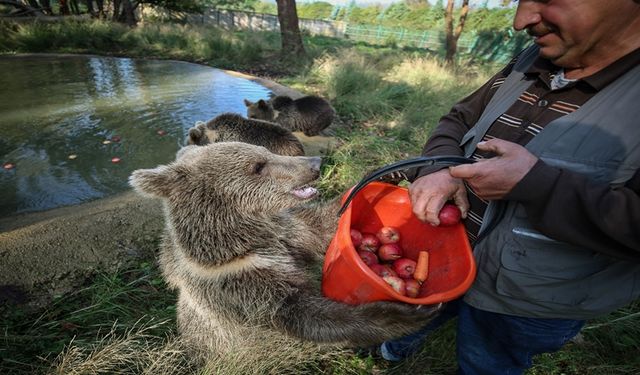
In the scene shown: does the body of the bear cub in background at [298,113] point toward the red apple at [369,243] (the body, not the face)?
no

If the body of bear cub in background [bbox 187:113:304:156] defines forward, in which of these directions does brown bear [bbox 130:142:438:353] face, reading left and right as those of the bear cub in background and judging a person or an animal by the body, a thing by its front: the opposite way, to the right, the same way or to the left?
the opposite way

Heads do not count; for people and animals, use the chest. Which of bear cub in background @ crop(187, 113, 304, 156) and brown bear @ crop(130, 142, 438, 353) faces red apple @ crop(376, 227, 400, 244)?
the brown bear

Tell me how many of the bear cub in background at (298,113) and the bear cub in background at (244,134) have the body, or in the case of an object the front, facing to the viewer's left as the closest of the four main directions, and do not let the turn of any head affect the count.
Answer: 2

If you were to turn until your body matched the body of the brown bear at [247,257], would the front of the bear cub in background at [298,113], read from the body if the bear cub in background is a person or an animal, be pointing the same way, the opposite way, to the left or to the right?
the opposite way

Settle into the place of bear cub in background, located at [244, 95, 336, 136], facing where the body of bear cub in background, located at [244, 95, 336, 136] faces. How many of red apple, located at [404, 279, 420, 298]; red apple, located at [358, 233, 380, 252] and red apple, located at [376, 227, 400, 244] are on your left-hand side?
3

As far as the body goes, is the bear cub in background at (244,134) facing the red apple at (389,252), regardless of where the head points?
no

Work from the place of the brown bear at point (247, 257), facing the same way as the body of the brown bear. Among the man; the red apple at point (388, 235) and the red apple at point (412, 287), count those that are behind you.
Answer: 0

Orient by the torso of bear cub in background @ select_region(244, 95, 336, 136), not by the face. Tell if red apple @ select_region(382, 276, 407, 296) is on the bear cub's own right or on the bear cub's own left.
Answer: on the bear cub's own left

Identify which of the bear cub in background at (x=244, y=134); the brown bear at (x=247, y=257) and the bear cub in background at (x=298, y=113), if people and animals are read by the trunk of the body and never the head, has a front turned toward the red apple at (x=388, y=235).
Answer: the brown bear

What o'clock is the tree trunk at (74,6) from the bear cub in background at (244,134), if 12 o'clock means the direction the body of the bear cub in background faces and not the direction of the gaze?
The tree trunk is roughly at 2 o'clock from the bear cub in background.

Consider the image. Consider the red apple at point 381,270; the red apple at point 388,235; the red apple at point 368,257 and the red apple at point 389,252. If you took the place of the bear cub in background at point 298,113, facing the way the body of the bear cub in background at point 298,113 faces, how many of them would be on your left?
4

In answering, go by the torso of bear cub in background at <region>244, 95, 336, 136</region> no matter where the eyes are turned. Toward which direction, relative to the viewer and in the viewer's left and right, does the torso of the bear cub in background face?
facing to the left of the viewer

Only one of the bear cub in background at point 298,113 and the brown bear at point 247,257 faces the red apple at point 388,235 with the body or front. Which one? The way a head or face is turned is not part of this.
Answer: the brown bear

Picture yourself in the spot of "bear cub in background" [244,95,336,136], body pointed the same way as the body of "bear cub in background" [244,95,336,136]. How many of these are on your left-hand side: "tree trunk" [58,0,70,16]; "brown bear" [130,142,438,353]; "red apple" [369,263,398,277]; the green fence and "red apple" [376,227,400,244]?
3

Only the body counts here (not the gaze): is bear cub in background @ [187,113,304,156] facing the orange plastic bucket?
no

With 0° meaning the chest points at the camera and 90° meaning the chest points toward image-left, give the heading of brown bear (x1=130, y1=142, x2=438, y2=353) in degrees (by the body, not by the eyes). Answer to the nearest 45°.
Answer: approximately 270°

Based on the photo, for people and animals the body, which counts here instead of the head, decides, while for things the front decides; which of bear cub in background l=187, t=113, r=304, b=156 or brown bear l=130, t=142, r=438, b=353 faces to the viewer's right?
the brown bear

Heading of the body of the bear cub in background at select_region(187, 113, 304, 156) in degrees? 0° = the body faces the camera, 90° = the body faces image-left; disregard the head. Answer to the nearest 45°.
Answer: approximately 90°

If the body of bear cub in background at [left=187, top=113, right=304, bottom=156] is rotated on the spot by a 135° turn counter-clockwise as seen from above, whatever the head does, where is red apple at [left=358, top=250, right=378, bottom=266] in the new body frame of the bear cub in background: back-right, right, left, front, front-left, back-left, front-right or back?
front-right
